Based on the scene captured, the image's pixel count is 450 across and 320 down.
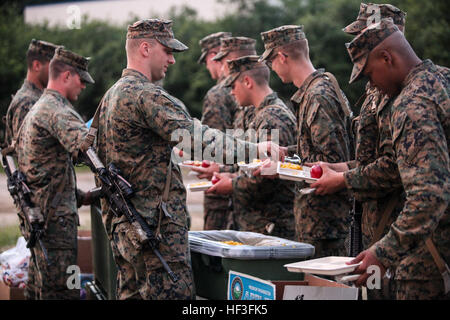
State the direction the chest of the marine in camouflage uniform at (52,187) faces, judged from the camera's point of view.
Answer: to the viewer's right

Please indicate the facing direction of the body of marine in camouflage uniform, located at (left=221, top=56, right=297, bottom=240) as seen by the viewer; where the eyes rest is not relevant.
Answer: to the viewer's left

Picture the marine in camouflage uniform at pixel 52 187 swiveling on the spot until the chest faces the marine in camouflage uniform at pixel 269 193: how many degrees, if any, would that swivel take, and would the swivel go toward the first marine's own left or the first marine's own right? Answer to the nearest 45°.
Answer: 0° — they already face them

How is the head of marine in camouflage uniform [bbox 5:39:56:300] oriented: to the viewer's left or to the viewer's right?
to the viewer's right

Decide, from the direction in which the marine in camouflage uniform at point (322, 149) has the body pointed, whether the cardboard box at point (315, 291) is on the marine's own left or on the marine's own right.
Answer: on the marine's own left

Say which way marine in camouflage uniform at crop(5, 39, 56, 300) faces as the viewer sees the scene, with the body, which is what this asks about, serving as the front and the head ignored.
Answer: to the viewer's right

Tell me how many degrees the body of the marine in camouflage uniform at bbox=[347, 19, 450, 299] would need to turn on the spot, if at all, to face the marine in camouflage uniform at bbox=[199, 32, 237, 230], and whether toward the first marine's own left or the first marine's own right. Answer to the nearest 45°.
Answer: approximately 45° to the first marine's own right

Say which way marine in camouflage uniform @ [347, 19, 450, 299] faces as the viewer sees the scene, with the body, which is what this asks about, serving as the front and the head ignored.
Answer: to the viewer's left

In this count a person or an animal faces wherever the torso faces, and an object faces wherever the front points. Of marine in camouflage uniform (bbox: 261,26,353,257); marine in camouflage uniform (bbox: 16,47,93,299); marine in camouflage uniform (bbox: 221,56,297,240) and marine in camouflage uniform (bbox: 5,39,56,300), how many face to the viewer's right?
2

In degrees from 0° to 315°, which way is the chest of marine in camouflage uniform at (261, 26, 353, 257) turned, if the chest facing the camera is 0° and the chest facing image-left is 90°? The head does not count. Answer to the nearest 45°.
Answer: approximately 90°

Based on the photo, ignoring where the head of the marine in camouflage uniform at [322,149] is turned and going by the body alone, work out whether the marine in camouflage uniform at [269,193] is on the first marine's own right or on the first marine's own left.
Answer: on the first marine's own right

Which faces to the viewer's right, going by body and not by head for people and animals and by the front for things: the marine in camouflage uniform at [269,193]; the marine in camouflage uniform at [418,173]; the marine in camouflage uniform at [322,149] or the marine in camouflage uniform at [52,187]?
the marine in camouflage uniform at [52,187]

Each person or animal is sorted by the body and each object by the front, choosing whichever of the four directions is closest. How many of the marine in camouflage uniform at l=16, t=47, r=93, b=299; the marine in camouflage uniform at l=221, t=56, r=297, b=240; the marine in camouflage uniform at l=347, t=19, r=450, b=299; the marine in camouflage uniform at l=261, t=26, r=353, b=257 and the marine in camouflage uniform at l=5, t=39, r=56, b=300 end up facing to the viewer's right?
2
